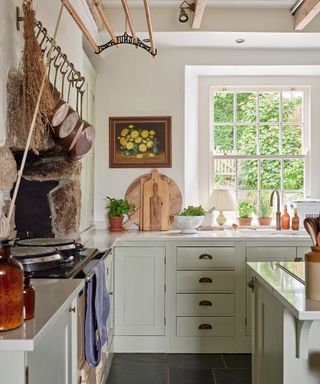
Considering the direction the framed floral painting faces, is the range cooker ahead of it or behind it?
ahead

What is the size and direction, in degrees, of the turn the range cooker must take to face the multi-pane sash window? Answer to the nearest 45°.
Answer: approximately 45° to its left

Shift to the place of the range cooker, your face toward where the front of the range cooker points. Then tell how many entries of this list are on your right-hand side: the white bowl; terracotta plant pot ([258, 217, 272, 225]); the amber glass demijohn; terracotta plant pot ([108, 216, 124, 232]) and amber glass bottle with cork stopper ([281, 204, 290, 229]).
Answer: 1

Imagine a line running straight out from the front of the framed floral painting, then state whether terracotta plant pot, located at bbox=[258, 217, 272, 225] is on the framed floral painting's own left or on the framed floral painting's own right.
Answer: on the framed floral painting's own left

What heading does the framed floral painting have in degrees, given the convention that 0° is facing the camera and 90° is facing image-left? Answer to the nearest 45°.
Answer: approximately 0°

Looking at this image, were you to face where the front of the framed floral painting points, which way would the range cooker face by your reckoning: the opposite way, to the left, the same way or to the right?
to the left

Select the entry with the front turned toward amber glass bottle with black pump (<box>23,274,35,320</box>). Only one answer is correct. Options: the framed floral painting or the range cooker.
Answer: the framed floral painting

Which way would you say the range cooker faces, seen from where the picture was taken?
facing to the right of the viewer

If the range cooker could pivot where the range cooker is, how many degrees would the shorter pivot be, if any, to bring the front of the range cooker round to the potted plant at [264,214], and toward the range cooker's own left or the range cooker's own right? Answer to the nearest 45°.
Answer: approximately 45° to the range cooker's own left

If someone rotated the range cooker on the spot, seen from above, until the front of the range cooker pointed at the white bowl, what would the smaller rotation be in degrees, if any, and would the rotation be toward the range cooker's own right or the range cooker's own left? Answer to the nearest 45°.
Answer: approximately 45° to the range cooker's own left

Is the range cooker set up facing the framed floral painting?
no

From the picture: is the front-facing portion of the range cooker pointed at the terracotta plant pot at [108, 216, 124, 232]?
no

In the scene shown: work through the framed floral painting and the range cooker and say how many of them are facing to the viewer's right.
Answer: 1

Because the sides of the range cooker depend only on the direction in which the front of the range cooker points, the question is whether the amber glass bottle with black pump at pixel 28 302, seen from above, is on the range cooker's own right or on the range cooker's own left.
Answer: on the range cooker's own right

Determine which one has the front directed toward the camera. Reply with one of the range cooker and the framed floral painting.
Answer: the framed floral painting

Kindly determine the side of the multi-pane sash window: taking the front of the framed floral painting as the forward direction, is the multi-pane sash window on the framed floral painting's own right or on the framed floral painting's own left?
on the framed floral painting's own left
